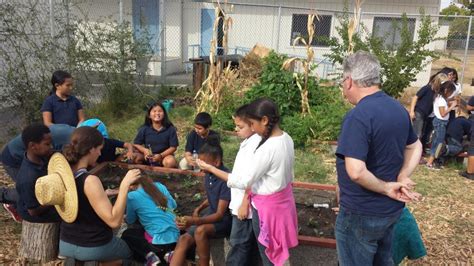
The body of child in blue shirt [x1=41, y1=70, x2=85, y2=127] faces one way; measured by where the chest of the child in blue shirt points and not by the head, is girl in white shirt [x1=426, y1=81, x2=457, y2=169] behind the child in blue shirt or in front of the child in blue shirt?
in front

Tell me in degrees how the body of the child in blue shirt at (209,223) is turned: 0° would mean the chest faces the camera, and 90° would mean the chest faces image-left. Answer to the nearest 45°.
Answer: approximately 45°

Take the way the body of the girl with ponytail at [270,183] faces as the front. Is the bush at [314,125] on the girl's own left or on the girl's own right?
on the girl's own right

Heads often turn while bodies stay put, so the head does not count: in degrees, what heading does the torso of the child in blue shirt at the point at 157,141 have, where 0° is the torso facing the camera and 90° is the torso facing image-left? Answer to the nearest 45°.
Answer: approximately 0°

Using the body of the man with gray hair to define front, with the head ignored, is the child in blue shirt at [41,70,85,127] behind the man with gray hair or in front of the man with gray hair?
in front

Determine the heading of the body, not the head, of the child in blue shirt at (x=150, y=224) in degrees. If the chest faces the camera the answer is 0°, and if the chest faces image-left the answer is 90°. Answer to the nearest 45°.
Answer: approximately 135°

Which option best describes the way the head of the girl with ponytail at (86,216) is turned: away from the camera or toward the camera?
away from the camera

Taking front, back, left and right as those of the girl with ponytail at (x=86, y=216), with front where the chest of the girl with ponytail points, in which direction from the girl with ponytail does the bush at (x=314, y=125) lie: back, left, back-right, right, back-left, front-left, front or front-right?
front

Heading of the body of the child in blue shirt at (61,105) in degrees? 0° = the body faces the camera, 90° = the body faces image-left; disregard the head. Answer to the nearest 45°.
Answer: approximately 315°

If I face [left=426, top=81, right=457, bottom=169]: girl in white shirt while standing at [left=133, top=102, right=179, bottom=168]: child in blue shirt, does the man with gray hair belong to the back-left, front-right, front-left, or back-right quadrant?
front-right

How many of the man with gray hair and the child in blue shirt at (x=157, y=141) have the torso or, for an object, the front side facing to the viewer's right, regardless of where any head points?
0

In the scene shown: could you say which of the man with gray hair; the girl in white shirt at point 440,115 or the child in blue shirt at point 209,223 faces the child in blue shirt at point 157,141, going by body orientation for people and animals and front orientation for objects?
the man with gray hair

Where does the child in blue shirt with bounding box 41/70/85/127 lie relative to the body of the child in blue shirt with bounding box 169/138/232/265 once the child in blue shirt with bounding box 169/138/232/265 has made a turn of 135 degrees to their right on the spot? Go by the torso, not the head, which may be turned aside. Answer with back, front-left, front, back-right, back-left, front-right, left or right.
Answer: front-left

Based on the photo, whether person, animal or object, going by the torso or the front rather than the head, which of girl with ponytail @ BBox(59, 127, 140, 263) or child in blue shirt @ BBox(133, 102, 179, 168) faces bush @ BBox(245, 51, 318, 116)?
the girl with ponytail

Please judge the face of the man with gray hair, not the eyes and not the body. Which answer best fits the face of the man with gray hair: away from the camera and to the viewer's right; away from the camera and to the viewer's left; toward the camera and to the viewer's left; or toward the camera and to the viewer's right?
away from the camera and to the viewer's left

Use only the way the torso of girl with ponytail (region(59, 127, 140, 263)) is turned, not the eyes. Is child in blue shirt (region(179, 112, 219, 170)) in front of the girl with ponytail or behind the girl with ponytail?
in front
